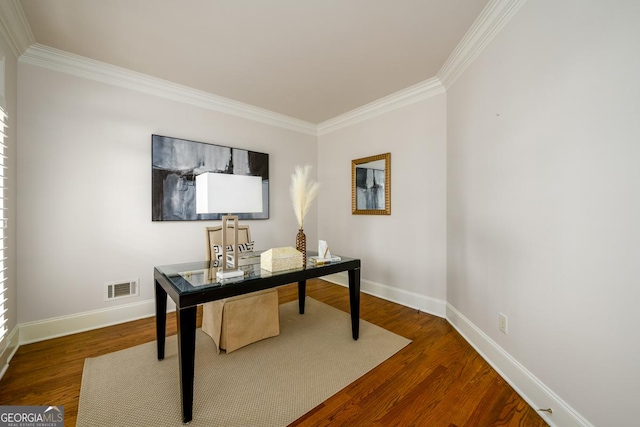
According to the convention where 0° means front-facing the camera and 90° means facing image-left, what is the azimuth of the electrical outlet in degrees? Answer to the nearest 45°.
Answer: approximately 45°

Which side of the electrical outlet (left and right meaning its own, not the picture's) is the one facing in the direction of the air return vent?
front

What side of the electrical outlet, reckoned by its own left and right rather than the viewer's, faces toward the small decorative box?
front

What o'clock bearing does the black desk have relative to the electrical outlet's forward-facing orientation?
The black desk is roughly at 12 o'clock from the electrical outlet.

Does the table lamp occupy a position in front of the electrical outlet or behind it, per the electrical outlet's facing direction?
in front
